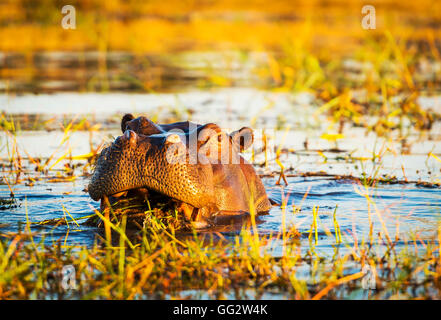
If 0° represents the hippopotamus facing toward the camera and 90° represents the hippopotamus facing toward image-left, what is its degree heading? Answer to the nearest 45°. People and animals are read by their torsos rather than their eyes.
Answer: approximately 45°
